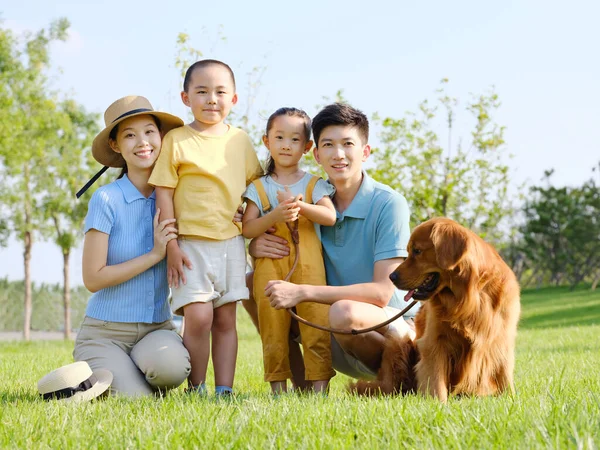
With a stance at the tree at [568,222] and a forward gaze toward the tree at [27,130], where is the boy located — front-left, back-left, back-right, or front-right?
front-left

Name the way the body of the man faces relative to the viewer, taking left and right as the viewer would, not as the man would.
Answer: facing the viewer and to the left of the viewer

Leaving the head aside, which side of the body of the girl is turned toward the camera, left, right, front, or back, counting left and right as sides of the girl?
front

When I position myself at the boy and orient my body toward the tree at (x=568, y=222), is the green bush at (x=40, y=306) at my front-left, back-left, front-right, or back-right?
front-left

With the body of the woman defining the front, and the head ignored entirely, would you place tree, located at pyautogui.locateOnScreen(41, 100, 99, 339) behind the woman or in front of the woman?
behind

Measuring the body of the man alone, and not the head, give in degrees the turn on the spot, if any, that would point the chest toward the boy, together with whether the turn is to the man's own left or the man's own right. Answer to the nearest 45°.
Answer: approximately 45° to the man's own right

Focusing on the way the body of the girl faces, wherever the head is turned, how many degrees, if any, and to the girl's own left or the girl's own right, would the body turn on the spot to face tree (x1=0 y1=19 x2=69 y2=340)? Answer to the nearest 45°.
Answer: approximately 135° to the girl's own right

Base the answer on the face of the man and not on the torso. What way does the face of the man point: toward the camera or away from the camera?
toward the camera

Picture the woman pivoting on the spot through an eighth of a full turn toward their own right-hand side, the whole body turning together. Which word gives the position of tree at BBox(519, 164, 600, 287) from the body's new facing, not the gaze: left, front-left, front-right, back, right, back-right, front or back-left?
back-left

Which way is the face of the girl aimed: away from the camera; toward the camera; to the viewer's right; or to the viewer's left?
toward the camera

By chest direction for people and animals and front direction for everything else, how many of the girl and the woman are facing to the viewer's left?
0

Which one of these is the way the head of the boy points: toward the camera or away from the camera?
toward the camera

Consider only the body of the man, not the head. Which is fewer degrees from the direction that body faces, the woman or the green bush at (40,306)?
the woman

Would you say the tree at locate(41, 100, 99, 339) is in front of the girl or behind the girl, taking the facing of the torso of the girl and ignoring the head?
behind

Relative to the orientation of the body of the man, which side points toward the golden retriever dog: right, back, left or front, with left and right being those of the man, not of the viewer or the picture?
left

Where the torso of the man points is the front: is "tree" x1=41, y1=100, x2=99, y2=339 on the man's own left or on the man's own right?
on the man's own right
